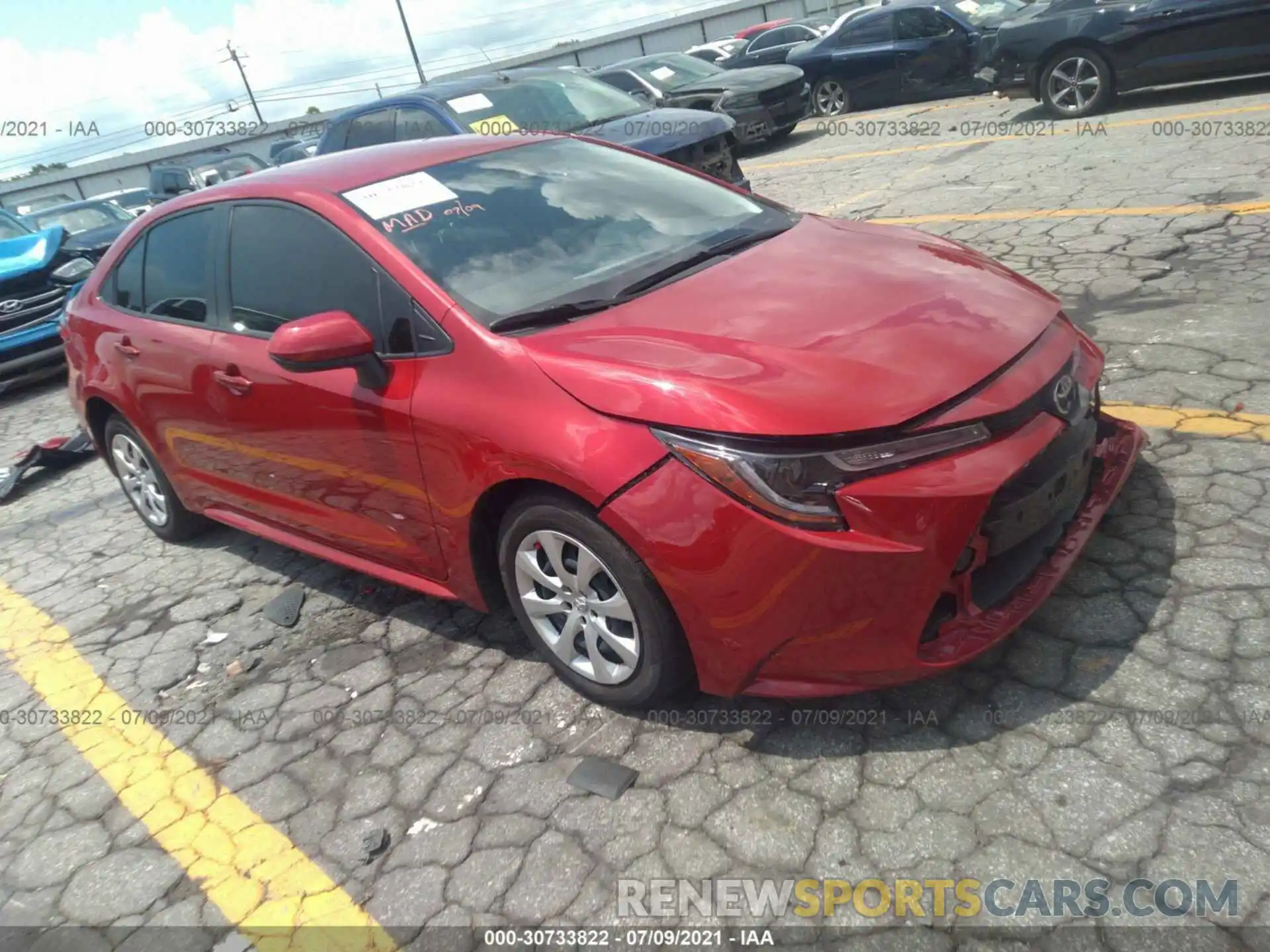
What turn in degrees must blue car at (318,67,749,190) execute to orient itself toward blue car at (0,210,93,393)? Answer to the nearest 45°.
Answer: approximately 135° to its right

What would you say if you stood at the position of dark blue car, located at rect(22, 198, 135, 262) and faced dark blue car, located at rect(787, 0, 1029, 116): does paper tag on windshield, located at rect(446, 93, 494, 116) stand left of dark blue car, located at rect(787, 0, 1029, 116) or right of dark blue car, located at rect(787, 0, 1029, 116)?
right

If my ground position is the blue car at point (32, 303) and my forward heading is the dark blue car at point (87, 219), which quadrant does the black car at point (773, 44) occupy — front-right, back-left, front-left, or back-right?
front-right

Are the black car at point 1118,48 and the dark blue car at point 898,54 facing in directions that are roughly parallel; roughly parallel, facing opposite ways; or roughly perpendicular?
roughly parallel

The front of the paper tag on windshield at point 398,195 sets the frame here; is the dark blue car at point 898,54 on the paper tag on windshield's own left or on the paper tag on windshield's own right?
on the paper tag on windshield's own left

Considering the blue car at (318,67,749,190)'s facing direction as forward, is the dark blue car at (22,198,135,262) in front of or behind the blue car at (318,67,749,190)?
behind

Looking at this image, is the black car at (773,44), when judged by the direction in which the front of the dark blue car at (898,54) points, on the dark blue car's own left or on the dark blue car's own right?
on the dark blue car's own left

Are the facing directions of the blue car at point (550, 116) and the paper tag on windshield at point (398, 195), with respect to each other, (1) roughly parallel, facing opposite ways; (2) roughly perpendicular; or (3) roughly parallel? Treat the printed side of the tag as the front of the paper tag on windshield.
roughly parallel

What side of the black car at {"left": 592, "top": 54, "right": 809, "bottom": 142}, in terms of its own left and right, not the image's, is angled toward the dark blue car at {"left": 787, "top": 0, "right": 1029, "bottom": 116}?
left

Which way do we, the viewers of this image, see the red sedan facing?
facing the viewer and to the right of the viewer

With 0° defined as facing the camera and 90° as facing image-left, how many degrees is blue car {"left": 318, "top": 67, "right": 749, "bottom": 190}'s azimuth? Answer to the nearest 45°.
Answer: approximately 315°

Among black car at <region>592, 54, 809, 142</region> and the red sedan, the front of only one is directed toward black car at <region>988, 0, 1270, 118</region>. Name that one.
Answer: black car at <region>592, 54, 809, 142</region>
